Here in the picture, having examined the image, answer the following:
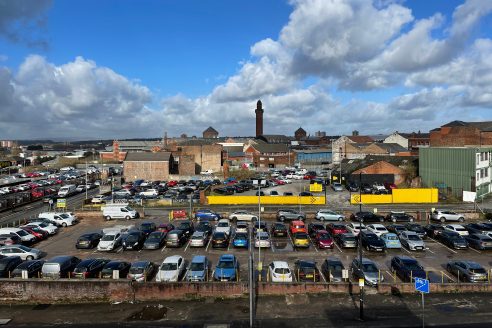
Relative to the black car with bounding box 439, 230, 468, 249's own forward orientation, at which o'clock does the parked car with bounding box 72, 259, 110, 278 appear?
The parked car is roughly at 3 o'clock from the black car.

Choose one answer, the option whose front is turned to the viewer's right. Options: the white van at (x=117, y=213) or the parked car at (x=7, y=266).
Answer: the white van

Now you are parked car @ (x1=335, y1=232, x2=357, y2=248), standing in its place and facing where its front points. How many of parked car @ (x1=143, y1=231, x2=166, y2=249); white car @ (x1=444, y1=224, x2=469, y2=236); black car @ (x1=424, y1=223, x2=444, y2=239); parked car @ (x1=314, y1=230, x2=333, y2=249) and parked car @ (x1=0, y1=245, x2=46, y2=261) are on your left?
2

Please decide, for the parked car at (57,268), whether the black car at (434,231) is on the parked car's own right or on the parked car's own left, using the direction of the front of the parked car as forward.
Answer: on the parked car's own left

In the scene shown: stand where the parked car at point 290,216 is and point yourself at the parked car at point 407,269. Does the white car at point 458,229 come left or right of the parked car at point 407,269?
left

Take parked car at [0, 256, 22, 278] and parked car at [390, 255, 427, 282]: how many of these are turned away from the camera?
0
